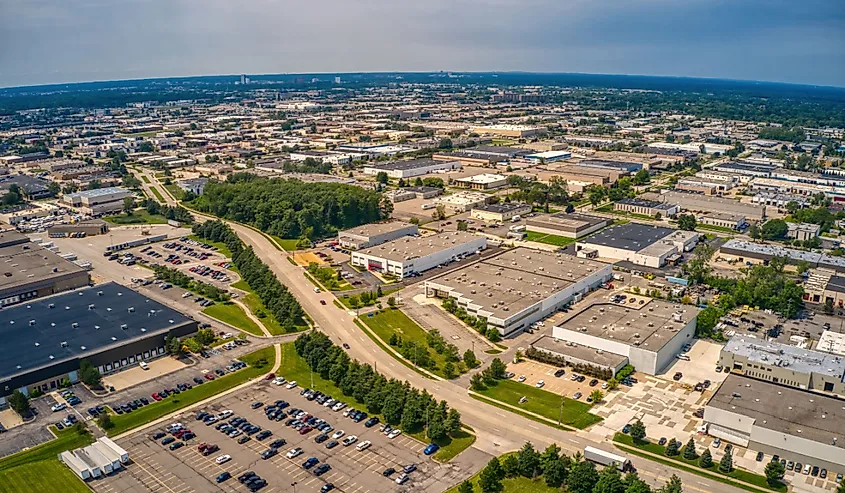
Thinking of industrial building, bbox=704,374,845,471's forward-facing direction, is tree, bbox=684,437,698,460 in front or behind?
in front

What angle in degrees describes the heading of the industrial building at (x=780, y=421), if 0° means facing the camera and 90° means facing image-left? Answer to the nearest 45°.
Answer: approximately 45°

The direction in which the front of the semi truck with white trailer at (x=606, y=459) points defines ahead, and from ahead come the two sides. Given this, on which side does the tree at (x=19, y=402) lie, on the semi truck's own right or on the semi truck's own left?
on the semi truck's own right

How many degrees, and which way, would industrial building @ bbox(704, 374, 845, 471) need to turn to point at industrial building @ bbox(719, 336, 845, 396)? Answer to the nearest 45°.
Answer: approximately 135° to its right

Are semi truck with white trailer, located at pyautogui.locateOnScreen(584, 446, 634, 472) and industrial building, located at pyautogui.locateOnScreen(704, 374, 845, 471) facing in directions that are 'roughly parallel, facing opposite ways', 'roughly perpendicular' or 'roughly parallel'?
roughly perpendicular
